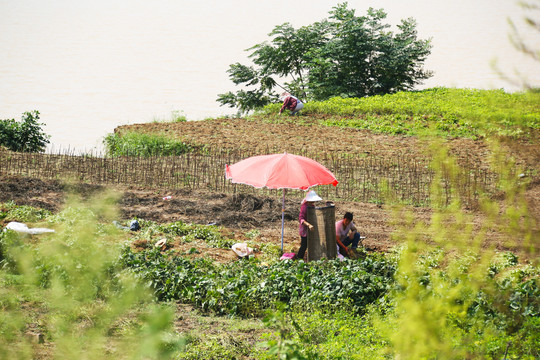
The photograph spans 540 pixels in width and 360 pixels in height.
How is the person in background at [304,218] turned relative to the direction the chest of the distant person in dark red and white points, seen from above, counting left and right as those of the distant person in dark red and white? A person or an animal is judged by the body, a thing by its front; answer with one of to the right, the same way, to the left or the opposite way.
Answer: the opposite way

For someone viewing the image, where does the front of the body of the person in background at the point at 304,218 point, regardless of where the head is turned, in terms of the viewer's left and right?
facing to the right of the viewer

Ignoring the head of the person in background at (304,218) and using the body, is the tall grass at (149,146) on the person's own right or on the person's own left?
on the person's own left

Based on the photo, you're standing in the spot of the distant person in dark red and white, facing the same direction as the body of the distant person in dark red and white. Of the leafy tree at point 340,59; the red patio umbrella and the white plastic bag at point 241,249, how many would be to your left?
2

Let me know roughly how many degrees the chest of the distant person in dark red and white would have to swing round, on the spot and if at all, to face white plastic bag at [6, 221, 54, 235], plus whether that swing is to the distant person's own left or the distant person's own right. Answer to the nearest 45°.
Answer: approximately 90° to the distant person's own left

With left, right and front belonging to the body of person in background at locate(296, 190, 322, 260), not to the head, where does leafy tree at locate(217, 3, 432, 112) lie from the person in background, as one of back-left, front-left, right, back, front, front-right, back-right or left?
left

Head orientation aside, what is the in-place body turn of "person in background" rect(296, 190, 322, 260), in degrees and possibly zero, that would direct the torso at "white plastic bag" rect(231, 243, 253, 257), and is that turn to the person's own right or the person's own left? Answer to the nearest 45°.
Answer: approximately 180°

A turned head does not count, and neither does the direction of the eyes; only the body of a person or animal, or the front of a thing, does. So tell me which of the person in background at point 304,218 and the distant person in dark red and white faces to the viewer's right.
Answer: the person in background

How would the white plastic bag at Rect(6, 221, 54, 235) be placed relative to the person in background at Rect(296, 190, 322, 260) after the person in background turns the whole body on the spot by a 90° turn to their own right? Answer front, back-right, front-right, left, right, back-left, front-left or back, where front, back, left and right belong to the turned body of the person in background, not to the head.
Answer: right

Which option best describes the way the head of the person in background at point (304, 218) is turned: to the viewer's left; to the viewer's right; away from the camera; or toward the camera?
to the viewer's right

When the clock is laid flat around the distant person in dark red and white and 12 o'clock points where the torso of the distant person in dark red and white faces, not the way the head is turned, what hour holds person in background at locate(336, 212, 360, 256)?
The person in background is roughly at 9 o'clock from the distant person in dark red and white.

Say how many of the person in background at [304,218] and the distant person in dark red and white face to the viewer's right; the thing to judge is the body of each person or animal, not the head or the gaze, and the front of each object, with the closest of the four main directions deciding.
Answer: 1

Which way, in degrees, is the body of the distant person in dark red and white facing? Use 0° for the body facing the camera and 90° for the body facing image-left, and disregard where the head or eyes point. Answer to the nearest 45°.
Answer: approximately 90°
